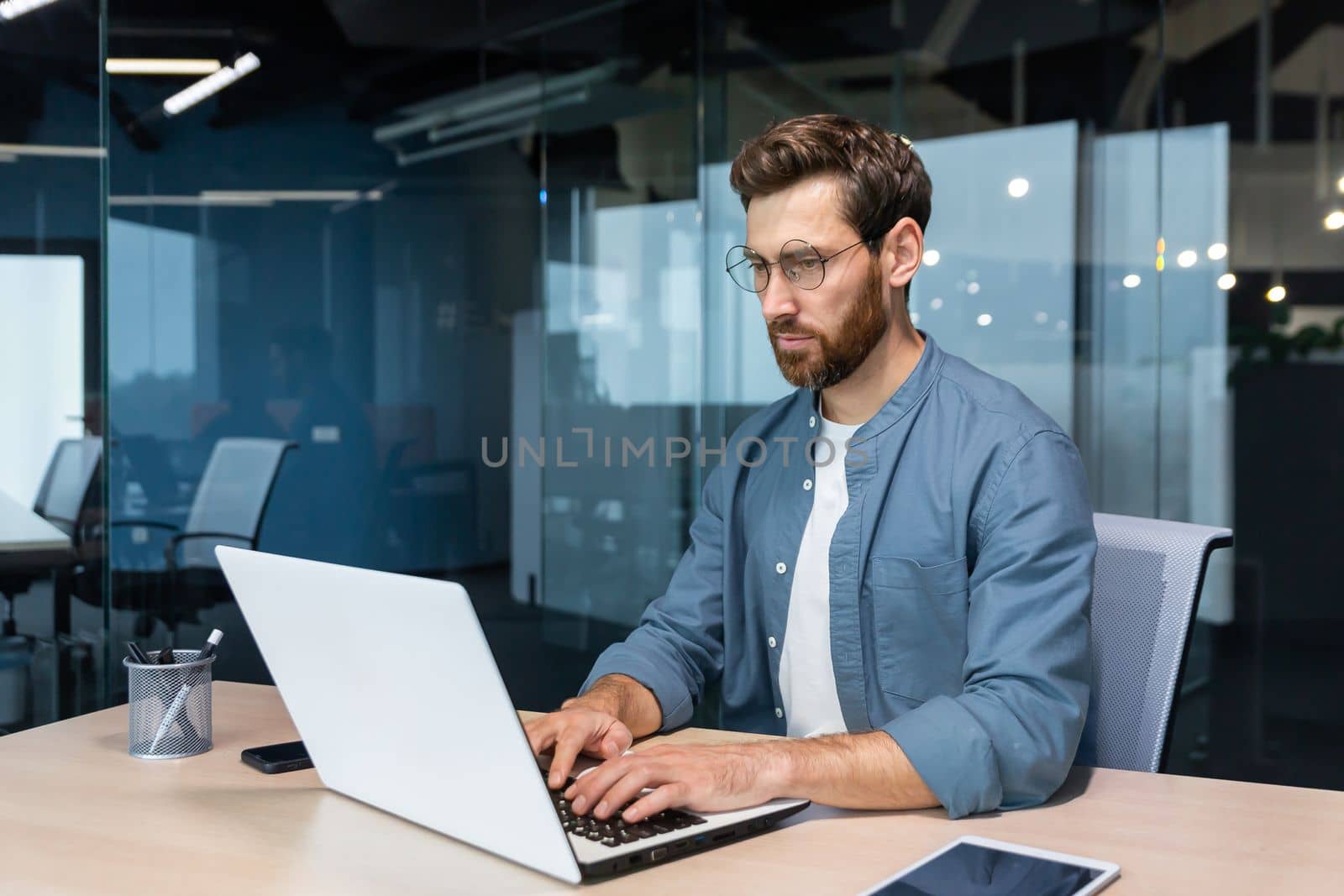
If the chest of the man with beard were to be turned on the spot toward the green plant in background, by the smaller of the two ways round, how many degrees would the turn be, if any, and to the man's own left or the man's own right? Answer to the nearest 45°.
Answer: approximately 180°

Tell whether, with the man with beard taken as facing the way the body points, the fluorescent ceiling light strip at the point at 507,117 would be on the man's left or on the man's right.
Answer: on the man's right

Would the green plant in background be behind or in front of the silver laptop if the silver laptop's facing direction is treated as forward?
in front

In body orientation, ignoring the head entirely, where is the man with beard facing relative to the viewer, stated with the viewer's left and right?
facing the viewer and to the left of the viewer

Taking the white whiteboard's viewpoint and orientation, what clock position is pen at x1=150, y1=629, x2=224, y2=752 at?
The pen is roughly at 12 o'clock from the white whiteboard.

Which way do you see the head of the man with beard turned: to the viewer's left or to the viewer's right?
to the viewer's left

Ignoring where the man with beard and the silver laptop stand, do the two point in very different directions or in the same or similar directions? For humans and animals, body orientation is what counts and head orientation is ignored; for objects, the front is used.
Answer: very different directions

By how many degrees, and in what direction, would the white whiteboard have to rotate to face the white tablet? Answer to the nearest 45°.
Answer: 0° — it already faces it

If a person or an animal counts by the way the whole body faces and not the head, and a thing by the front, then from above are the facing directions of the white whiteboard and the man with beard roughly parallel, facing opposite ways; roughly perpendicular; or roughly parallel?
roughly perpendicular

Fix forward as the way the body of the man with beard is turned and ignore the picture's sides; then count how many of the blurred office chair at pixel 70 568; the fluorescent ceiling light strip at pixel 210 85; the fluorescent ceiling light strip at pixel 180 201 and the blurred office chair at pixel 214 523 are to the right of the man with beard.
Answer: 4

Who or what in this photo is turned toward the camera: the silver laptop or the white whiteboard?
the white whiteboard

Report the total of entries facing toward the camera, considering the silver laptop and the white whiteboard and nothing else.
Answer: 1

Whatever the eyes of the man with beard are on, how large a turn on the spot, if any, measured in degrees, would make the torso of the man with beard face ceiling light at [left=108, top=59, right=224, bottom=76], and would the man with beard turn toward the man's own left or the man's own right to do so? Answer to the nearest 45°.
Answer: approximately 90° to the man's own right

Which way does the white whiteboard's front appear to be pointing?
toward the camera
